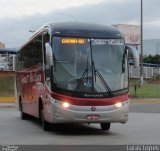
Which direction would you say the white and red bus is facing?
toward the camera
